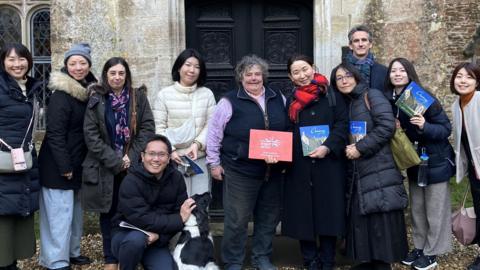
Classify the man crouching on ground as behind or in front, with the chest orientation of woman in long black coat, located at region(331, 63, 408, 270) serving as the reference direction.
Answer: in front

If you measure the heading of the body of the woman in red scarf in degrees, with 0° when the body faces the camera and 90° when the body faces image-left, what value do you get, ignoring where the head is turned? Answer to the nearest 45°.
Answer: approximately 0°

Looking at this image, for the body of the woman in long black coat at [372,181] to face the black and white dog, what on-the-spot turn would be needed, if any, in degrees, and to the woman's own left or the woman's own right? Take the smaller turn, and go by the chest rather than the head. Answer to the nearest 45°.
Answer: approximately 45° to the woman's own right

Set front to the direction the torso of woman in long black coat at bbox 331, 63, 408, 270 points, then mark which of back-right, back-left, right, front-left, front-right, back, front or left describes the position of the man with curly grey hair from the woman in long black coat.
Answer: front-right

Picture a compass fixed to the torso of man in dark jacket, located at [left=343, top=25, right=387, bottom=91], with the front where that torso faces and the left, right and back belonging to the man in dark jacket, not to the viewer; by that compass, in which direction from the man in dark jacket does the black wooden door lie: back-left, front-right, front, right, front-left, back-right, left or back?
back-right

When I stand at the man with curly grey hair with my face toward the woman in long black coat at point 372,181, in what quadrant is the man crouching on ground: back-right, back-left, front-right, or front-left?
back-right

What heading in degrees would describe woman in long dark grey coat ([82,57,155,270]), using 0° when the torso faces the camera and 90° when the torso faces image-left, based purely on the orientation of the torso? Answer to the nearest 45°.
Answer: approximately 0°

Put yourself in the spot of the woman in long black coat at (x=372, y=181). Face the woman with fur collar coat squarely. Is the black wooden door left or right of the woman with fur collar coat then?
right

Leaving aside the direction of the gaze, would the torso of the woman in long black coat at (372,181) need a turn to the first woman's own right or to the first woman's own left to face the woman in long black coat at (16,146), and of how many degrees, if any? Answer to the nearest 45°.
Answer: approximately 45° to the first woman's own right

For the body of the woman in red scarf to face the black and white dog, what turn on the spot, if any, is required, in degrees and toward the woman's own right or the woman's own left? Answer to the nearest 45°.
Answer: approximately 45° to the woman's own right
